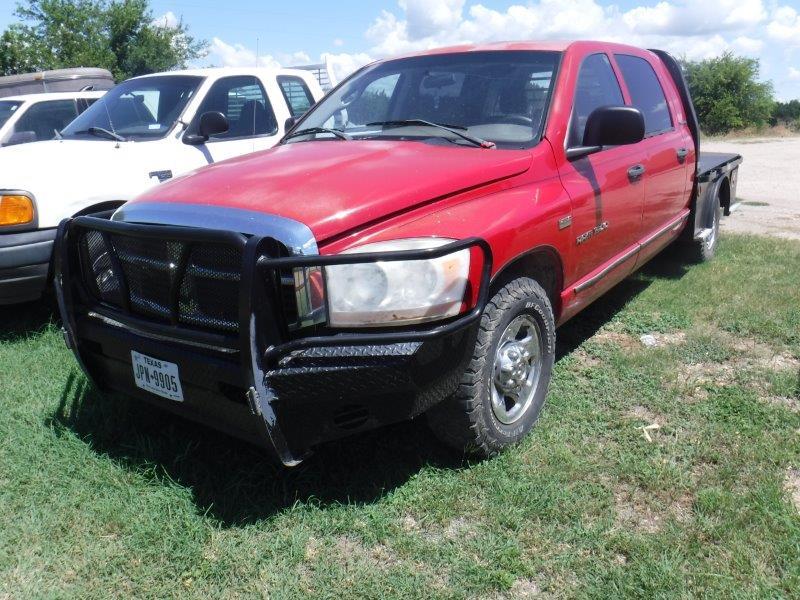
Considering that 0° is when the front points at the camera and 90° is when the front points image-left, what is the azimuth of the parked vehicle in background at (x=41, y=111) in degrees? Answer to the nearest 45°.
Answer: approximately 45°

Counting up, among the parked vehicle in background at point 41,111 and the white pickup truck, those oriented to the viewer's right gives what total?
0

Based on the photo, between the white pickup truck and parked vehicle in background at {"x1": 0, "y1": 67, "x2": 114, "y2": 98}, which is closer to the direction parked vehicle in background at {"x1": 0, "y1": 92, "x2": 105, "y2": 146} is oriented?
the white pickup truck

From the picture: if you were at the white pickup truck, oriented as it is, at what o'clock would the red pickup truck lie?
The red pickup truck is roughly at 10 o'clock from the white pickup truck.

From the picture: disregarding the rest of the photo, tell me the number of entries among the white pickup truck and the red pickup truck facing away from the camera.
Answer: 0

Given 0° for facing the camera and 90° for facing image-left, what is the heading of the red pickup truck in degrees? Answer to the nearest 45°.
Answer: approximately 45°

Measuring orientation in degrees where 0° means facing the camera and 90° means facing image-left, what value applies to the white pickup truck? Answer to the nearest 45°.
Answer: approximately 45°

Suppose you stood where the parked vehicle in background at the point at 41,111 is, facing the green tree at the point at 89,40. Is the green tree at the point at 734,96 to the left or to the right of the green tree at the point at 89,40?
right

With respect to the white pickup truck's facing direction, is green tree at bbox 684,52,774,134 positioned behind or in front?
behind

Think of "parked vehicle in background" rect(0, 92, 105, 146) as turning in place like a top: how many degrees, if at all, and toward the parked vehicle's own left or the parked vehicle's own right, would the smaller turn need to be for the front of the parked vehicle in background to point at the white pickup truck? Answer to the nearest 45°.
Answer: approximately 45° to the parked vehicle's own left
